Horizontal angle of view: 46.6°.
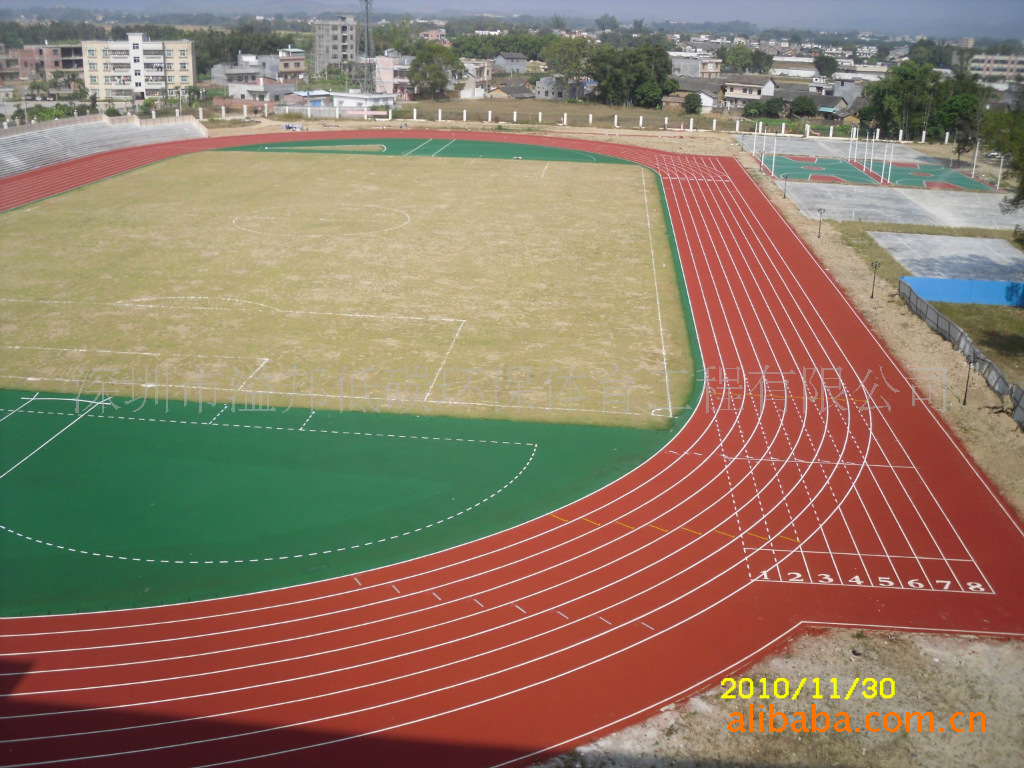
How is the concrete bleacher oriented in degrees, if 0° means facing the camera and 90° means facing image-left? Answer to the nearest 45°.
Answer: approximately 315°

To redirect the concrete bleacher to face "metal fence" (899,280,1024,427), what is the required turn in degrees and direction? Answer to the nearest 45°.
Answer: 0° — it already faces it

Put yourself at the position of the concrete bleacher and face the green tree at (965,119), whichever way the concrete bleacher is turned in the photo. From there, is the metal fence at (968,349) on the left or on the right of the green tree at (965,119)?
right

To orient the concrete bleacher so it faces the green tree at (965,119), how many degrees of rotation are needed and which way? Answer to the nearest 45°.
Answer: approximately 45° to its left

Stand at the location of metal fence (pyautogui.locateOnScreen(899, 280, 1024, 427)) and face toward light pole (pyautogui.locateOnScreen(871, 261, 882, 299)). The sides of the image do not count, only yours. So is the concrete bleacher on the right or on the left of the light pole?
left

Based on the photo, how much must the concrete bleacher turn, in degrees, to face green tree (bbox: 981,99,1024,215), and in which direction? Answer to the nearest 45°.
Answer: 0° — it already faces it

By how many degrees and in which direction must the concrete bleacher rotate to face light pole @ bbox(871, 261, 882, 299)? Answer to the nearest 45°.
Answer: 0° — it already faces it
